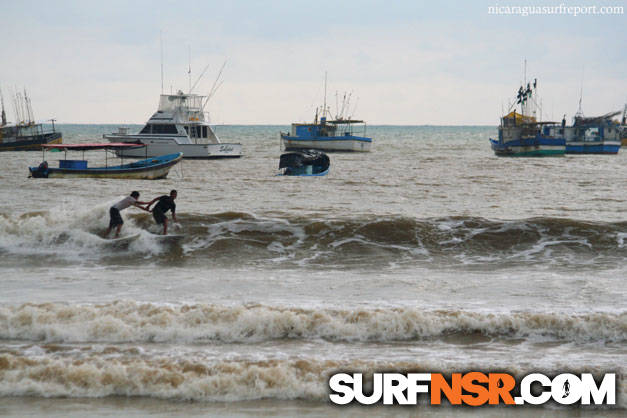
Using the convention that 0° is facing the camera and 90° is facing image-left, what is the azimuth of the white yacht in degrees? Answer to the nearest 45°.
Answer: approximately 135°

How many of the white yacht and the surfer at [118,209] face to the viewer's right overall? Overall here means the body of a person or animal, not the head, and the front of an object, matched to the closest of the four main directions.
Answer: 1

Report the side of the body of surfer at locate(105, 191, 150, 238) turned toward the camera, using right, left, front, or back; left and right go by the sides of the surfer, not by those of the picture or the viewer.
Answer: right

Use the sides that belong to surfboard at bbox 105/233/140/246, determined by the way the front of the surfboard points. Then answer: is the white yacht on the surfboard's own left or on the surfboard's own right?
on the surfboard's own left

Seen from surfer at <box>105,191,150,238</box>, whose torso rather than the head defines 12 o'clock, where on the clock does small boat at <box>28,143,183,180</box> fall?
The small boat is roughly at 9 o'clock from the surfer.

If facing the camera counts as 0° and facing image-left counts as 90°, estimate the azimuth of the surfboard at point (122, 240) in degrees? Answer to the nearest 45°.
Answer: approximately 270°

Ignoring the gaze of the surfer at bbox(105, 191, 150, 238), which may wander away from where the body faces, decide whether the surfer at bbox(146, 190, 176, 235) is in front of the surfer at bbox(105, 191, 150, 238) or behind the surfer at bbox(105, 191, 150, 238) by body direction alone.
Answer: in front

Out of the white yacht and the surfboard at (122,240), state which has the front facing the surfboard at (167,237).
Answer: the surfboard at (122,240)

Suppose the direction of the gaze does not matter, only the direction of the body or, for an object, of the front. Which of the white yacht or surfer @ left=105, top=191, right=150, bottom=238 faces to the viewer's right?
the surfer

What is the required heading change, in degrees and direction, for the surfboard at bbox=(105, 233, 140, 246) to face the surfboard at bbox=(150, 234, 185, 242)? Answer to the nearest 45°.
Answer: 0° — it already faces it
